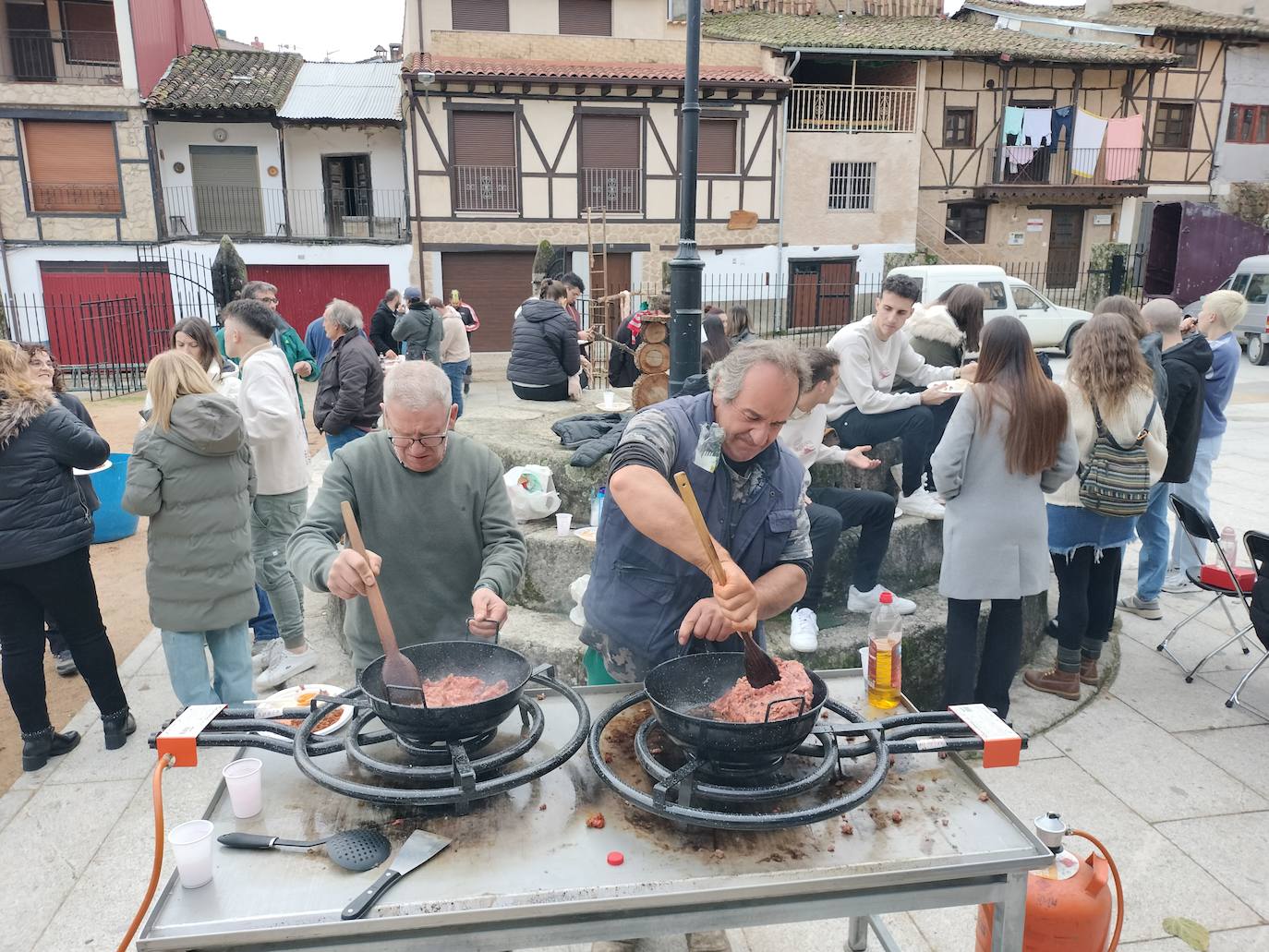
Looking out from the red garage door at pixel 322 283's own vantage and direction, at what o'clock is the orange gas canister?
The orange gas canister is roughly at 12 o'clock from the red garage door.

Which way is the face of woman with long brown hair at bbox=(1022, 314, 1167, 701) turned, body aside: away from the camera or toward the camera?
away from the camera

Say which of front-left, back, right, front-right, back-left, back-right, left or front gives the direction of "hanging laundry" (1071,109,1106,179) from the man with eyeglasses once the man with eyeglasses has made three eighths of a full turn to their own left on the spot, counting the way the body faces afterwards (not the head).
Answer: front

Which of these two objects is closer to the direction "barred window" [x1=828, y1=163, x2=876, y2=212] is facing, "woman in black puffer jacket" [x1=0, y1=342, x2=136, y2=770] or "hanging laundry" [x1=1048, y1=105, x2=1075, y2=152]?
the woman in black puffer jacket

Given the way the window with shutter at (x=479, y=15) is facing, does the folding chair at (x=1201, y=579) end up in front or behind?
in front

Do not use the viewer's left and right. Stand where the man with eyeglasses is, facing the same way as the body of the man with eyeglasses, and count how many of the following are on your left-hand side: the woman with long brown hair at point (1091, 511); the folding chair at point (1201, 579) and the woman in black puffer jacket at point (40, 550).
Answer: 2

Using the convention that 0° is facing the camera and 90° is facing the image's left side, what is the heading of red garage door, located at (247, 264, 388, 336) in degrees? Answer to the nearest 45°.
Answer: approximately 0°
